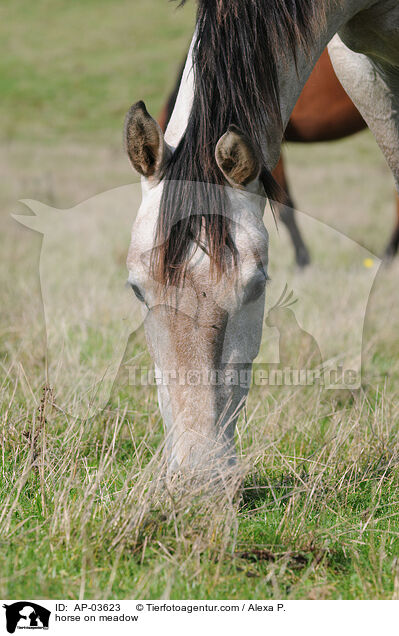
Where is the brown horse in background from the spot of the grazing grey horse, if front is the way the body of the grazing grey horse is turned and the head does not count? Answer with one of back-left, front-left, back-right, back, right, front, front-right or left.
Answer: back-right

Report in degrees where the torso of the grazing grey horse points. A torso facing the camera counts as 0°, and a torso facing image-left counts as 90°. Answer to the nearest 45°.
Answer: approximately 45°

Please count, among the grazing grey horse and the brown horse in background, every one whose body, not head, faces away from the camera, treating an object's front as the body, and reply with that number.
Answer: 0
